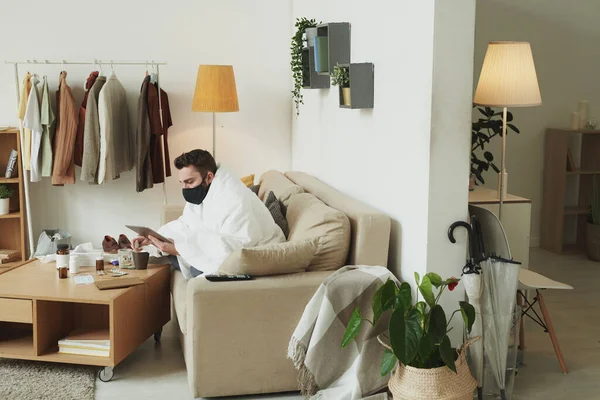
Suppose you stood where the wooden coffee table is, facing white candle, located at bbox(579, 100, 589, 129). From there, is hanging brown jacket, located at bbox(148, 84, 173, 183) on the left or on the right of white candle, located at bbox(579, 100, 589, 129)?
left

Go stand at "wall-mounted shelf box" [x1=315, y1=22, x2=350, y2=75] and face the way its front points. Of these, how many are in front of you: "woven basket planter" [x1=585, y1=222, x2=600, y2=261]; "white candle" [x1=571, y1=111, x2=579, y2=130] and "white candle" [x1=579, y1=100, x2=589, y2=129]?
0

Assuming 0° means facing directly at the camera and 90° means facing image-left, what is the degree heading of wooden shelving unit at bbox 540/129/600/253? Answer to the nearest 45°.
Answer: approximately 315°

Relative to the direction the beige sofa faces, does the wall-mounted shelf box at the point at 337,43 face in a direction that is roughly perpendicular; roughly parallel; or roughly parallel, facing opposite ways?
roughly parallel

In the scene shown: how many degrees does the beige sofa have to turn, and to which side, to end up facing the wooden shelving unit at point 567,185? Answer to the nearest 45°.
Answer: approximately 135° to its right

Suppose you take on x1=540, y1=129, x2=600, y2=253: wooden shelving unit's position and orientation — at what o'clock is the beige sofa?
The beige sofa is roughly at 2 o'clock from the wooden shelving unit.

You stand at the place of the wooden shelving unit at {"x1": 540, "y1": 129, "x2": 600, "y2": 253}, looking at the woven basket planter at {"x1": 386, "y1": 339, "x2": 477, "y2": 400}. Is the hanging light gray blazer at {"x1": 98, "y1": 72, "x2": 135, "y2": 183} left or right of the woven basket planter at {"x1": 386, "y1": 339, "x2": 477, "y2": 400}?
right

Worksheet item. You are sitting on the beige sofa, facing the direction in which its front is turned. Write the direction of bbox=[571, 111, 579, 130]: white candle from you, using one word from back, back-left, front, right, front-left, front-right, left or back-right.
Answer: back-right

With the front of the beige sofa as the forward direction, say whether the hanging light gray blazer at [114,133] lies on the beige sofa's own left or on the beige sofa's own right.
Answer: on the beige sofa's own right

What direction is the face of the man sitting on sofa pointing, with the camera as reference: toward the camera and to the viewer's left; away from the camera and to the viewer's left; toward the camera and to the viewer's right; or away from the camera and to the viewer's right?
toward the camera and to the viewer's left

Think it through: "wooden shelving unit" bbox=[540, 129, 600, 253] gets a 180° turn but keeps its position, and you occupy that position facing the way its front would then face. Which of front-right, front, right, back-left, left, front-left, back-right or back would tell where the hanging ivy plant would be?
left

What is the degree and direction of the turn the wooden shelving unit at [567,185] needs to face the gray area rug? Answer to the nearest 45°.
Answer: approximately 90° to its right
